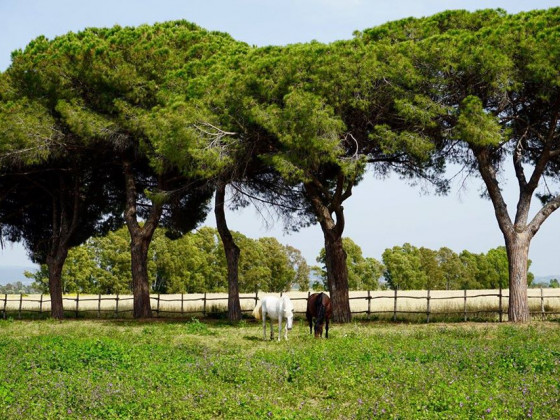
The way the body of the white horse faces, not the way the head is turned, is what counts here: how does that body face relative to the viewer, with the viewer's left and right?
facing the viewer and to the right of the viewer
